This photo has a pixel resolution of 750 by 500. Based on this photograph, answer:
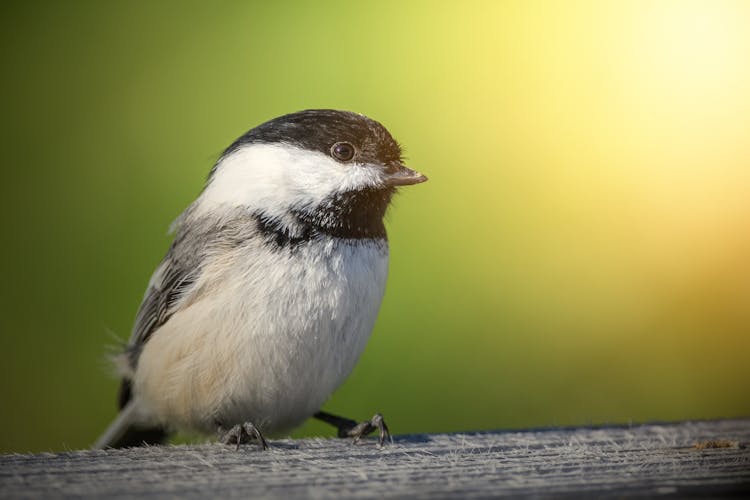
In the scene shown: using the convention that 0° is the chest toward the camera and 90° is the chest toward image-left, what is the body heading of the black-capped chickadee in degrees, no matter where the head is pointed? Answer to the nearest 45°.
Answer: approximately 315°
